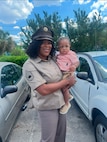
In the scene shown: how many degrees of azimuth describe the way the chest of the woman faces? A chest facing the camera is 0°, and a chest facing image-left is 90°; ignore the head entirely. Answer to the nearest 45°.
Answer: approximately 315°

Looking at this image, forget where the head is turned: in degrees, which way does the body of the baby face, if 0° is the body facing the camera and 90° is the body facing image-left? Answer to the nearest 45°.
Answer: approximately 45°

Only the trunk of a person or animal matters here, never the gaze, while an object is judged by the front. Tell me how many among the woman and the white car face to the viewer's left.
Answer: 0

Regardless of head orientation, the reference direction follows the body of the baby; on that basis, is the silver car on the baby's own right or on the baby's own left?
on the baby's own right

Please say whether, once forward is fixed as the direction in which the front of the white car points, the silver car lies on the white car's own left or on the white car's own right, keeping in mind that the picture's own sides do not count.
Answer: on the white car's own right

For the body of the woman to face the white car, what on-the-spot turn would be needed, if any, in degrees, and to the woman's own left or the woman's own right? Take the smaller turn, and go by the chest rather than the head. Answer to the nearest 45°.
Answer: approximately 90° to the woman's own left
